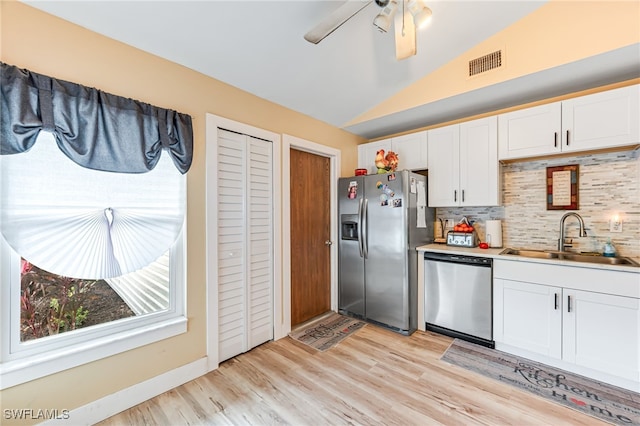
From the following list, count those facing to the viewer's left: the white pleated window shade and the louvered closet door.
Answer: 0

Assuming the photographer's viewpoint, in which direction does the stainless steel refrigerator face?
facing the viewer and to the left of the viewer

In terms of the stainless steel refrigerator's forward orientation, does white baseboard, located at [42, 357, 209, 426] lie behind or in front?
in front

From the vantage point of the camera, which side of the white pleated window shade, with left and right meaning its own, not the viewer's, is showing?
front

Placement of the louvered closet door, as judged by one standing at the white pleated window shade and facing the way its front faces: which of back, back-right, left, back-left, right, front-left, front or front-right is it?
left

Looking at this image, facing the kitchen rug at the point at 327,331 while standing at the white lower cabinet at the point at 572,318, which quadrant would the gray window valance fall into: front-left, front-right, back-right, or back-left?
front-left

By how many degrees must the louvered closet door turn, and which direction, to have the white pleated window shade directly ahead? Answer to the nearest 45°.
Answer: approximately 90° to its right

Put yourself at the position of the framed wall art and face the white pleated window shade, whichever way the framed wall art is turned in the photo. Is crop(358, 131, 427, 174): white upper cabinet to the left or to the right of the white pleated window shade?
right

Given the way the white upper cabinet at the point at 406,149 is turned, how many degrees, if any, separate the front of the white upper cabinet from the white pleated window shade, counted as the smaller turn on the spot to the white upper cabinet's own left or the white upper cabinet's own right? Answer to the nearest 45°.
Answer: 0° — it already faces it

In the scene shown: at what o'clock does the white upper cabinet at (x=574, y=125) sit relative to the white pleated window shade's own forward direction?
The white upper cabinet is roughly at 10 o'clock from the white pleated window shade.

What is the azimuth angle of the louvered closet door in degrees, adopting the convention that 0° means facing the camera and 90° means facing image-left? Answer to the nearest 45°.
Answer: approximately 315°

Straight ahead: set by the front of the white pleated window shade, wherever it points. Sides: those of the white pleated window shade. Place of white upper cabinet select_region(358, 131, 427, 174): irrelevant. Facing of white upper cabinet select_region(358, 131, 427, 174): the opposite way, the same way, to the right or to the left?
to the right
